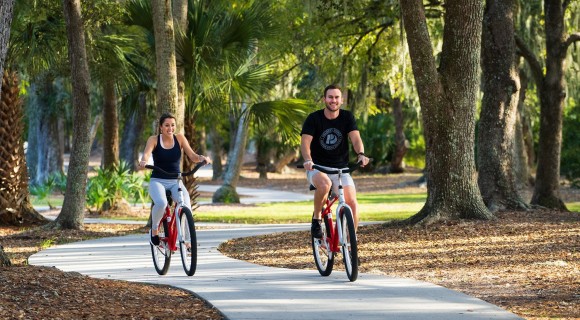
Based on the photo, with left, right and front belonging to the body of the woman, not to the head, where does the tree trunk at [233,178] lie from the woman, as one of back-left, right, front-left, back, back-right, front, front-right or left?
back-left

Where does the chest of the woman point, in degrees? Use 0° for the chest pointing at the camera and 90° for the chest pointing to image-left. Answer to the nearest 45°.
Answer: approximately 315°

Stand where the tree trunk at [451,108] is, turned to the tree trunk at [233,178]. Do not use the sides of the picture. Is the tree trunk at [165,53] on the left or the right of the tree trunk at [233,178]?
left

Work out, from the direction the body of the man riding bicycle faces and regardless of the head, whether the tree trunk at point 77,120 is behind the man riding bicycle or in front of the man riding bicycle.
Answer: behind

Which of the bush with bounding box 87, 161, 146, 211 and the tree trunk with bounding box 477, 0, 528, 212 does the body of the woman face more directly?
the tree trunk

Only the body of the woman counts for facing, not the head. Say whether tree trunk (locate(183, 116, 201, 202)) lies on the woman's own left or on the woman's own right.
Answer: on the woman's own left

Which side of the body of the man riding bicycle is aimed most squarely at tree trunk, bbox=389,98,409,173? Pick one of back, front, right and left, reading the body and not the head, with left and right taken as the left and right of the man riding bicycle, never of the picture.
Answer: back
